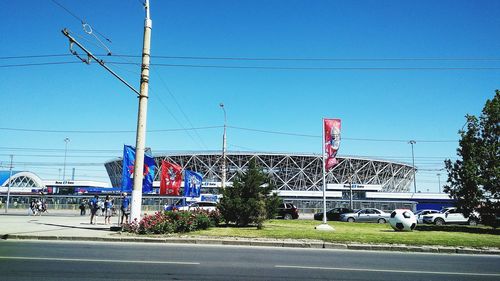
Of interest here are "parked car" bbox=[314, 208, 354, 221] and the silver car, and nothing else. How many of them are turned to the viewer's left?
2

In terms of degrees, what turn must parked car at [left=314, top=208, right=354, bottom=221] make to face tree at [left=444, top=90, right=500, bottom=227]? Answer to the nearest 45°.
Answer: approximately 135° to its left

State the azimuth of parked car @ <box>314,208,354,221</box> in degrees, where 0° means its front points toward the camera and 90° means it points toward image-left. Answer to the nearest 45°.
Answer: approximately 90°

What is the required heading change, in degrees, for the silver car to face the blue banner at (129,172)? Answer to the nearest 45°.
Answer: approximately 45° to its left

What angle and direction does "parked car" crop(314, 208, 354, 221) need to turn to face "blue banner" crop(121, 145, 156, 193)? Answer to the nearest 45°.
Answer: approximately 45° to its left

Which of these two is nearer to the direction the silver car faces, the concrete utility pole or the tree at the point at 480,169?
the concrete utility pole

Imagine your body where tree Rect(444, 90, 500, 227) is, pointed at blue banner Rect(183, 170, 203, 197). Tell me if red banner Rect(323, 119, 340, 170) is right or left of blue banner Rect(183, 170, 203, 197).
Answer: left

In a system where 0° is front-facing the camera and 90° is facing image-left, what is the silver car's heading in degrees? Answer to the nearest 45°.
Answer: approximately 90°

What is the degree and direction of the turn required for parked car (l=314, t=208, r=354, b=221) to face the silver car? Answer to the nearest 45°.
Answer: approximately 135° to its left
